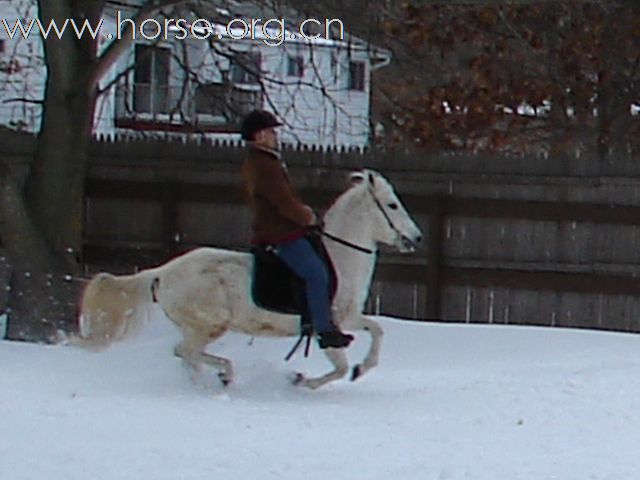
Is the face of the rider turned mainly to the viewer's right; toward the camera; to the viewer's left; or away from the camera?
to the viewer's right

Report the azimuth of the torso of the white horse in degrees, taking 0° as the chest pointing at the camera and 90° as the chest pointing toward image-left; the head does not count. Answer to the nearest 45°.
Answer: approximately 270°

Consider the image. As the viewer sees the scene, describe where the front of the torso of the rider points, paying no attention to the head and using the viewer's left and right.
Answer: facing to the right of the viewer
